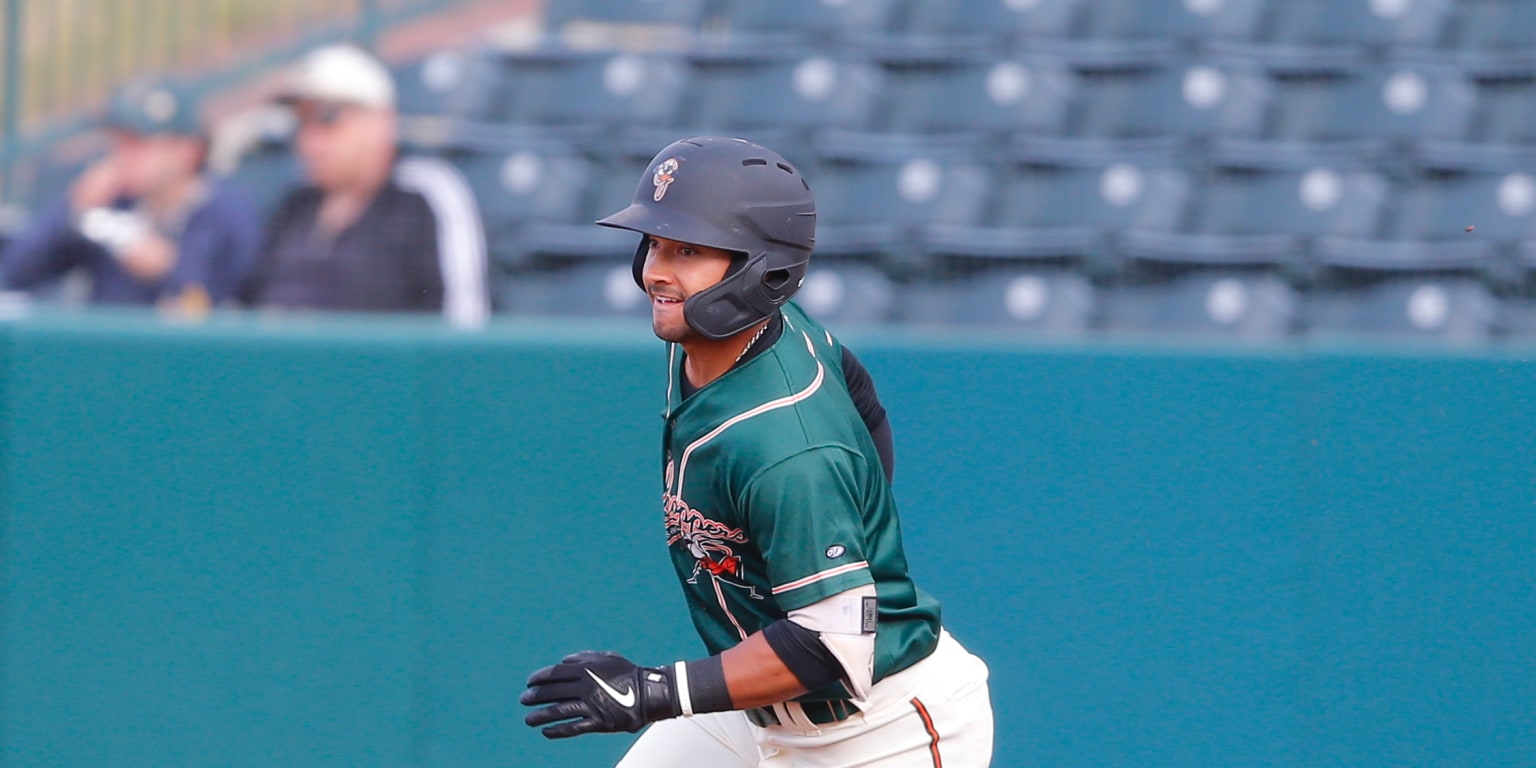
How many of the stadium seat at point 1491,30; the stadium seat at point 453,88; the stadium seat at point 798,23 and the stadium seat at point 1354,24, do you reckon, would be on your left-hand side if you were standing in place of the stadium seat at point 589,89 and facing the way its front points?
3

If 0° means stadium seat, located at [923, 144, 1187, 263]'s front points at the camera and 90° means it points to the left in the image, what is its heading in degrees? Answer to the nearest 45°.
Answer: approximately 45°

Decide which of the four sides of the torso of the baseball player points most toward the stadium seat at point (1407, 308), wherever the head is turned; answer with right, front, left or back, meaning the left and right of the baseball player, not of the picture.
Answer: back

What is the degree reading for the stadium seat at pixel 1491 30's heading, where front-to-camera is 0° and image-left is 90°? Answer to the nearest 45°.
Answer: approximately 45°

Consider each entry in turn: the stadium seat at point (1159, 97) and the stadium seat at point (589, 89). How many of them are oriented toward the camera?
2

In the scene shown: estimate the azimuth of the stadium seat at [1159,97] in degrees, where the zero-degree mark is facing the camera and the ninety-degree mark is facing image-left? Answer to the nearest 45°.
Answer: approximately 0°

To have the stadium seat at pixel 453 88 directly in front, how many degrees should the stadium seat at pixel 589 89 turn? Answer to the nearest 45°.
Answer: approximately 90° to its right
